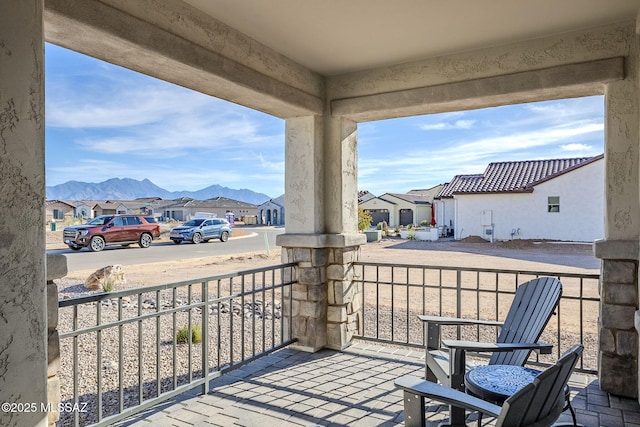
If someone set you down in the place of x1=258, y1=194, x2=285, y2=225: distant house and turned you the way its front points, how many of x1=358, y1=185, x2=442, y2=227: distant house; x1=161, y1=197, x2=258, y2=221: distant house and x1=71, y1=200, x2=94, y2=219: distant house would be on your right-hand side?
2

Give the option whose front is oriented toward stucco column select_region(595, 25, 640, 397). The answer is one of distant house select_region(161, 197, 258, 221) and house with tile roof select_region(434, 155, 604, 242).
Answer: the distant house

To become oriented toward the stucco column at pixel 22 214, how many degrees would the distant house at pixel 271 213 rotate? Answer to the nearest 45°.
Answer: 0° — it already faces it

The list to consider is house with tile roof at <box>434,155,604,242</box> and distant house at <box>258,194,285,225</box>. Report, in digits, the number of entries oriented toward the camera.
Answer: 1

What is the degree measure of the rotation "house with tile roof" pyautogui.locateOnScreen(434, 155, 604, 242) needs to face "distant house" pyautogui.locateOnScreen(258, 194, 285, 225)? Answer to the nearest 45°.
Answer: approximately 45° to its right

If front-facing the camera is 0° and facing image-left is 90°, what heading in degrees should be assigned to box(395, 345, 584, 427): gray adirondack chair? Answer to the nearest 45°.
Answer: approximately 135°

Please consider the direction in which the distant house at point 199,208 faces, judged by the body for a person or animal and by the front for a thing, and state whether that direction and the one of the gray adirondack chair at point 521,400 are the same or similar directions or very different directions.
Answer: very different directions

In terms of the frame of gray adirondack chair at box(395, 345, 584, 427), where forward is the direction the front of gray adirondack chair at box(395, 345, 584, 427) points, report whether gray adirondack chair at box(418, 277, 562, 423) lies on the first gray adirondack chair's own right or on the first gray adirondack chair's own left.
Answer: on the first gray adirondack chair's own right

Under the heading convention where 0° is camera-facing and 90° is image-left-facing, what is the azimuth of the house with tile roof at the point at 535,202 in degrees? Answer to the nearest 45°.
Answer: approximately 90°

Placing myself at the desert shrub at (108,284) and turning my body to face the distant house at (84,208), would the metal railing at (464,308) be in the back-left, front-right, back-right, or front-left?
back-right
